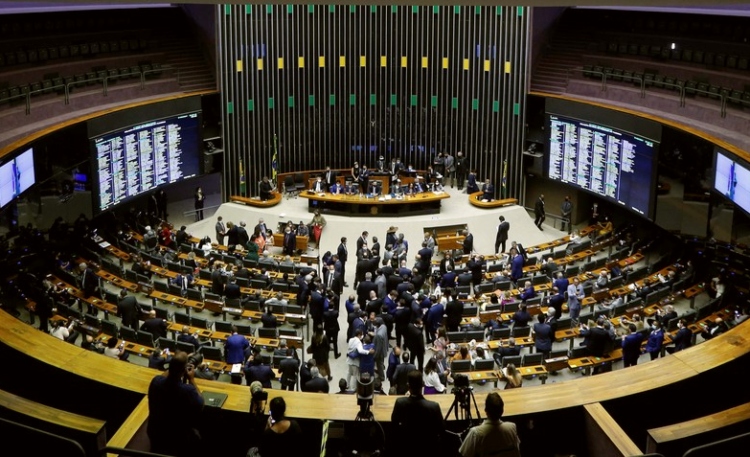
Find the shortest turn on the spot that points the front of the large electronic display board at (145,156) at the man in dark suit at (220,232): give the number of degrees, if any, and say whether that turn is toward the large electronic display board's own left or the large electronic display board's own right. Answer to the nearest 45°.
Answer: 0° — it already faces them

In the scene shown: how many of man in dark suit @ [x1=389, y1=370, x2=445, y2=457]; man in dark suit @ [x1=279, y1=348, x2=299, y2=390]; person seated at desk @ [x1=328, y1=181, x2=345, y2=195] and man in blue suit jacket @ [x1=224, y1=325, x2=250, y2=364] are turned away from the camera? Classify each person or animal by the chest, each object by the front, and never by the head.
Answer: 3

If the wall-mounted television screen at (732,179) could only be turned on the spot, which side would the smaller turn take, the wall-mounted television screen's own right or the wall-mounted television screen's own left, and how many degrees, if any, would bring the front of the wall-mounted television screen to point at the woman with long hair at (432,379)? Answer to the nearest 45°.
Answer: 0° — it already faces them

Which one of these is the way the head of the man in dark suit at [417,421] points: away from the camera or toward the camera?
away from the camera

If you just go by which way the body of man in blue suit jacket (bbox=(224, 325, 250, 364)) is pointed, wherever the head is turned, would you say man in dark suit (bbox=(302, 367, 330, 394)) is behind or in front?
behind

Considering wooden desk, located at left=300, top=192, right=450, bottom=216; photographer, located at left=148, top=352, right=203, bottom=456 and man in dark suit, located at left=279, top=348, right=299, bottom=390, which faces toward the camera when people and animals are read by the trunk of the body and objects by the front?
the wooden desk

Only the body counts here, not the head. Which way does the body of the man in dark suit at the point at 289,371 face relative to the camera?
away from the camera

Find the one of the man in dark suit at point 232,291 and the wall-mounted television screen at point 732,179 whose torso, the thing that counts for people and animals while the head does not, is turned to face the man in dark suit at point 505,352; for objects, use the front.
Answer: the wall-mounted television screen

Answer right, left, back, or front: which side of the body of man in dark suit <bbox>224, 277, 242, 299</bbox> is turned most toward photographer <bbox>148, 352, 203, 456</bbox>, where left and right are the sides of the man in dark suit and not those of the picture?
back
